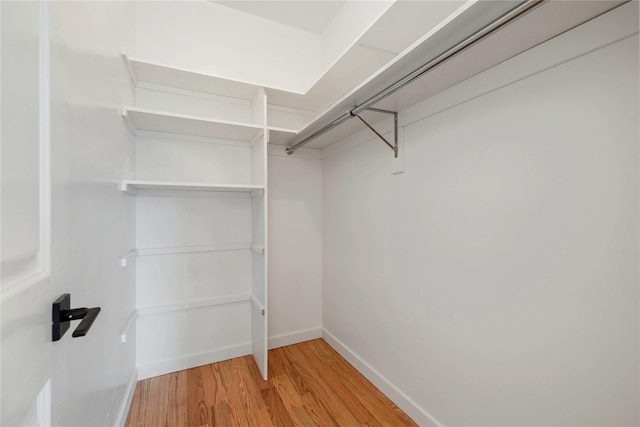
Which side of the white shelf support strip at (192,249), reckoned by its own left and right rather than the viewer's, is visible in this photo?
front

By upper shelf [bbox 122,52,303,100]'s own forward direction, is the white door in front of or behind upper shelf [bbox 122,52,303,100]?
in front

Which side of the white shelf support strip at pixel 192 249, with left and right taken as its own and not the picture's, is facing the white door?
front
